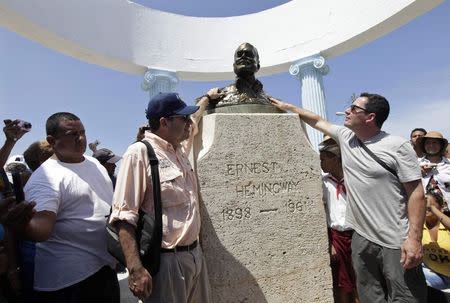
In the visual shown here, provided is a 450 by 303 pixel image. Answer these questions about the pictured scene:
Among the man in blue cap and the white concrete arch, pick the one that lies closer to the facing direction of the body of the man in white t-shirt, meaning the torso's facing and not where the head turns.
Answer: the man in blue cap

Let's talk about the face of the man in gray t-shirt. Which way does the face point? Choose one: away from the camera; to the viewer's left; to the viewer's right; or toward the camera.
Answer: to the viewer's left

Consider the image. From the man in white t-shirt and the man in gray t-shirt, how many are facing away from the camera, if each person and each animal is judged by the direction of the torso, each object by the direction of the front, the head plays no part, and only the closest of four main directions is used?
0

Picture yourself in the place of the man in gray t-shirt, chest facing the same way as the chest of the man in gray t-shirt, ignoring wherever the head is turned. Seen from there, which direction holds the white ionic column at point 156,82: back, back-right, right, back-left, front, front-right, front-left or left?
right

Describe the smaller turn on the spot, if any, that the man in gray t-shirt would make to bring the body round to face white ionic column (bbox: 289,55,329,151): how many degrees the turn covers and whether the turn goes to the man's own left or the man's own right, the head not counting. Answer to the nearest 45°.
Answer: approximately 135° to the man's own right

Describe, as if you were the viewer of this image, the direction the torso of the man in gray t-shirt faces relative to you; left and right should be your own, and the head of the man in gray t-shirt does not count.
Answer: facing the viewer and to the left of the viewer

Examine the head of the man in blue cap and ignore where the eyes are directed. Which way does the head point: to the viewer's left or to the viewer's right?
to the viewer's right

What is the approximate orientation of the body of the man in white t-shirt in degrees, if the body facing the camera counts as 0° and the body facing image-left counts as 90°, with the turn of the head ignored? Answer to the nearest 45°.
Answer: approximately 315°

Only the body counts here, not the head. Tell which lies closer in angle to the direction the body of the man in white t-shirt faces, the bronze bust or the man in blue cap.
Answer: the man in blue cap

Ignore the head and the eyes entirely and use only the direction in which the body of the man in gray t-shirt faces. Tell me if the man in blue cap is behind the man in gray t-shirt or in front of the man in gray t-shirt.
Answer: in front

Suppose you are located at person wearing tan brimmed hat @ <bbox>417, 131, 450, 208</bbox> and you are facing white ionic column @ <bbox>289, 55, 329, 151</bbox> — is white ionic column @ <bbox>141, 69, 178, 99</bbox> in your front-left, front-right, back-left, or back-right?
front-left

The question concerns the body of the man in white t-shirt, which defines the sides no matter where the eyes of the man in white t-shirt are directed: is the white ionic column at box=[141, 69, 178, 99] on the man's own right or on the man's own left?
on the man's own left
